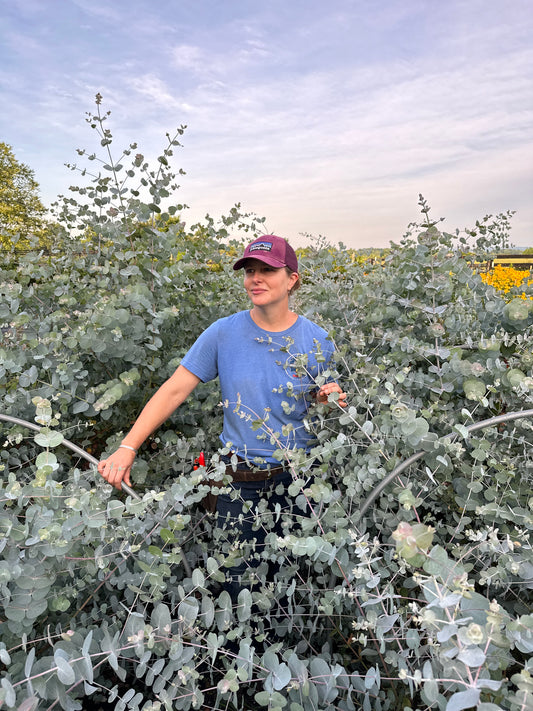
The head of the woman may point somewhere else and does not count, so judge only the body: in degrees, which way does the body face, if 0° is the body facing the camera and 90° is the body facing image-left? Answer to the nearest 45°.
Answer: approximately 0°
